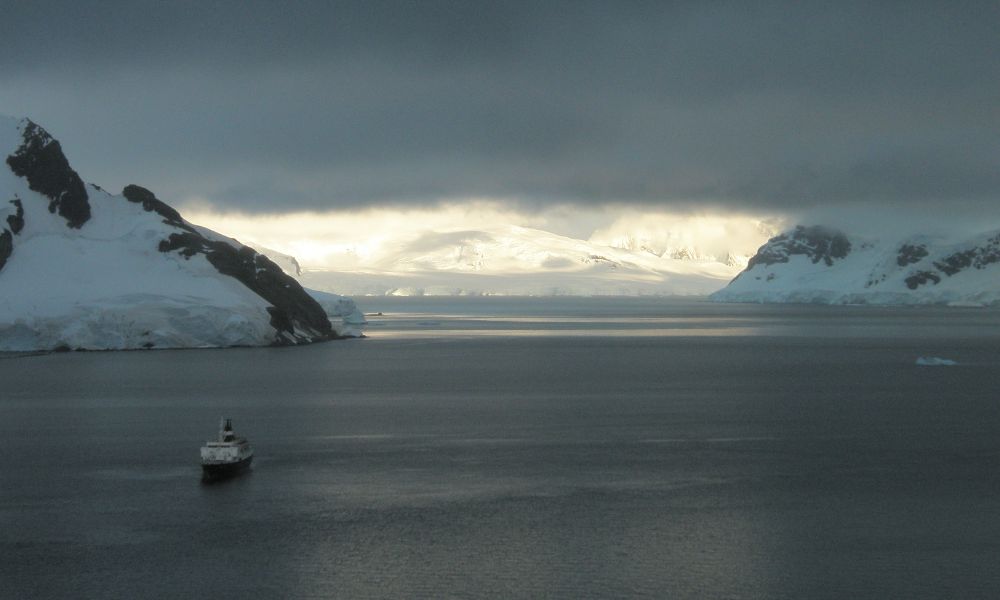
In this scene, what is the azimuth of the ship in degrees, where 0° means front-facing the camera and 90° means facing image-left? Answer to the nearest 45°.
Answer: approximately 45°
